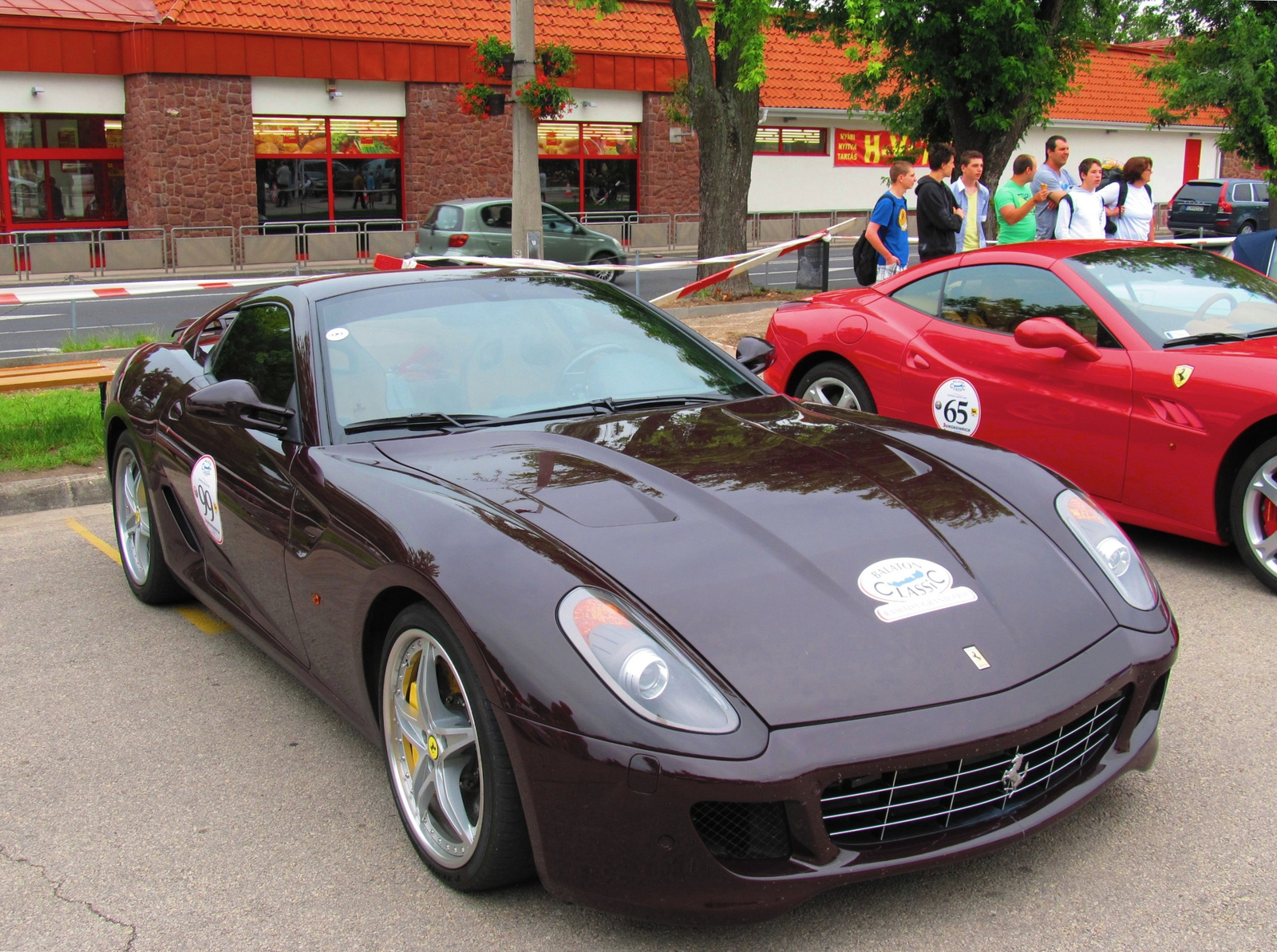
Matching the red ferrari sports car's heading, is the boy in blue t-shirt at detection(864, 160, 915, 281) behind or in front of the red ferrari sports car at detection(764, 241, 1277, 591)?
behind

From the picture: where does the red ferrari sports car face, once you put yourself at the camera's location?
facing the viewer and to the right of the viewer

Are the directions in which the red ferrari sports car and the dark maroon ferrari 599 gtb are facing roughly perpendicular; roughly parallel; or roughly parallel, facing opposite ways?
roughly parallel

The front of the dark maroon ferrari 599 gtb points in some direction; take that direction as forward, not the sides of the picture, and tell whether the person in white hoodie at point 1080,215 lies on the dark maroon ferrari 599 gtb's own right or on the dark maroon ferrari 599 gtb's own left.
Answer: on the dark maroon ferrari 599 gtb's own left

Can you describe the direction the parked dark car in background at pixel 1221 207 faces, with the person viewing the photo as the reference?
facing away from the viewer and to the right of the viewer

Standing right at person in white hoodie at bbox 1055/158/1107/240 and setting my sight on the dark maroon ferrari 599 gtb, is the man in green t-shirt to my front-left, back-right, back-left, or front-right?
front-right

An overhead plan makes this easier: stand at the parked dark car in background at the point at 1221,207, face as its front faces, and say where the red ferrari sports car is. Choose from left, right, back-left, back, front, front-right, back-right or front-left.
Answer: back-right

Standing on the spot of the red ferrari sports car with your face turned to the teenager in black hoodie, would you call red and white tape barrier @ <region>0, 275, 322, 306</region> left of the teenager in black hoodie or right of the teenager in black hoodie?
left
